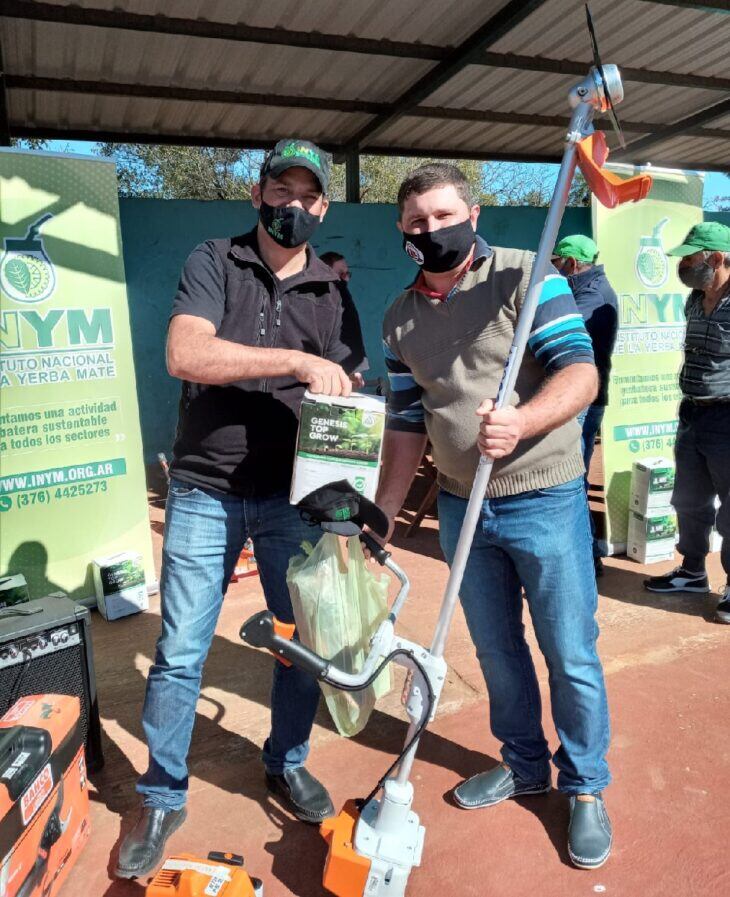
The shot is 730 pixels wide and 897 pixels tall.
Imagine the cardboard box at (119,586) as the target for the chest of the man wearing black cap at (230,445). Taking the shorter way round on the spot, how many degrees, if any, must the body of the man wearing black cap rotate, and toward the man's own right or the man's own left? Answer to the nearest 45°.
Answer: approximately 180°

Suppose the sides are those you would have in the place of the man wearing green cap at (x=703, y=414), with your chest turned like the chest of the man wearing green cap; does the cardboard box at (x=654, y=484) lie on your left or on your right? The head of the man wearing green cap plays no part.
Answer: on your right

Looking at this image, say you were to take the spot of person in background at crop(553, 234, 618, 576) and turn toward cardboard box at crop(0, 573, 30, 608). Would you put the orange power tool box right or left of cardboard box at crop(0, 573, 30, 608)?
left

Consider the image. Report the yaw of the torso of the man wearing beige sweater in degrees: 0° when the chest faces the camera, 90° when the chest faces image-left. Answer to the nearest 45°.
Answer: approximately 45°

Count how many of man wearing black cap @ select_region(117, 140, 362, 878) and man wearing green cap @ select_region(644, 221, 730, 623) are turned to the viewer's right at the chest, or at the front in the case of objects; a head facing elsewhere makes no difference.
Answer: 0

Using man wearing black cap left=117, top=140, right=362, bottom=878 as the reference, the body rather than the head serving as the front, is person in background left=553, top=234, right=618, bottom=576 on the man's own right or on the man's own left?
on the man's own left

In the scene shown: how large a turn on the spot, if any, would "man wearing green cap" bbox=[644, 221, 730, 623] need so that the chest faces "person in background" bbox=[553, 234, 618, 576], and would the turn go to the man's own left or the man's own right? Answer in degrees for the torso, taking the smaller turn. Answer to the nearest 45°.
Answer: approximately 45° to the man's own right

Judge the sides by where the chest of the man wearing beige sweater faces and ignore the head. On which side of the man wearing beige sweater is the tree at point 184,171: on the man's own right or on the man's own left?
on the man's own right

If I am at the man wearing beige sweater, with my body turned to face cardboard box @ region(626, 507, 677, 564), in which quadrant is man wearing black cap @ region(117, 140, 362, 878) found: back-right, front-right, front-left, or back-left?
back-left

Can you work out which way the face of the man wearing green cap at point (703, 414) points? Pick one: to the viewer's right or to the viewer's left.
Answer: to the viewer's left

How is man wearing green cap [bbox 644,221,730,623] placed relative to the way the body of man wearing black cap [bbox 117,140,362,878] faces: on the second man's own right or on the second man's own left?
on the second man's own left

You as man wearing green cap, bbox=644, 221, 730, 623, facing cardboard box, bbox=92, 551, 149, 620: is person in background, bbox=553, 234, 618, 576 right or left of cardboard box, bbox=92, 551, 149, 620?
right
